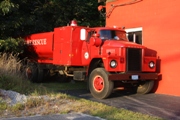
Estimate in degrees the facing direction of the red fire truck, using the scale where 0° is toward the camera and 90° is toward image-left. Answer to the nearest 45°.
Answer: approximately 315°
